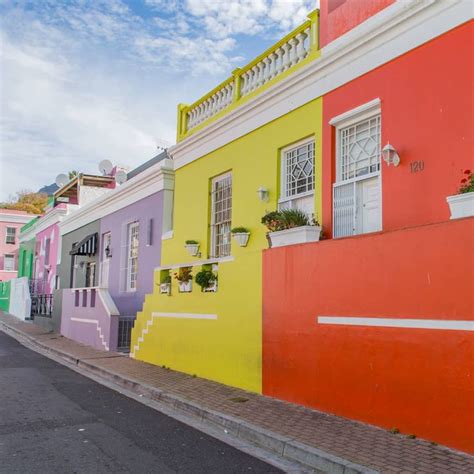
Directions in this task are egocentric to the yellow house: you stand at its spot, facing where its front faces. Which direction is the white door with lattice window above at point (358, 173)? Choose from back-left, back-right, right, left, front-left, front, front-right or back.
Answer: left

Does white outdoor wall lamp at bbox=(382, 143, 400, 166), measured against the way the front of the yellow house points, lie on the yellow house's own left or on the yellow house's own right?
on the yellow house's own left

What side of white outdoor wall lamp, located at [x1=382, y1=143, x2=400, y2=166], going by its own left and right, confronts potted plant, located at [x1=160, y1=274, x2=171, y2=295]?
right

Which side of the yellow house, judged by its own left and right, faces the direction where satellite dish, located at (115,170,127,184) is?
right

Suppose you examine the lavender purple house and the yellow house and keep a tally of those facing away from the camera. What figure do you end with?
0

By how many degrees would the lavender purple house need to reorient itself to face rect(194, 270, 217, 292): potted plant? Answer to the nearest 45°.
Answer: approximately 45° to its left
